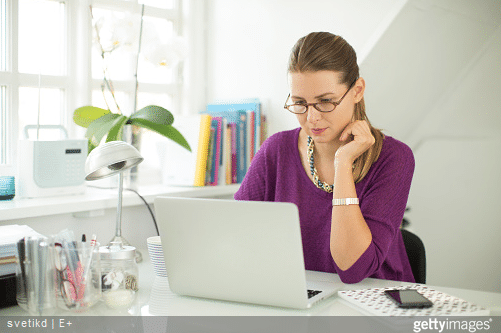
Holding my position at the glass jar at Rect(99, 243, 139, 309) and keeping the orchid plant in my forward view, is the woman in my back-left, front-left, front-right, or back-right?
front-right

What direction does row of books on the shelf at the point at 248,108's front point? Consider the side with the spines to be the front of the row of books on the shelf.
toward the camera

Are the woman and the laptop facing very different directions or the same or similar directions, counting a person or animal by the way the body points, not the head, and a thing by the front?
very different directions

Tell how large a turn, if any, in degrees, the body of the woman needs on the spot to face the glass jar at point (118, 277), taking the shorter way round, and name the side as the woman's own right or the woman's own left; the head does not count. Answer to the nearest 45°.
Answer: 0° — they already face it

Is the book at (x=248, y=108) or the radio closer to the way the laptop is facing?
the book

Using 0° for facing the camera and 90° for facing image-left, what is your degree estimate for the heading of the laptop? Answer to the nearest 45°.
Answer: approximately 225°

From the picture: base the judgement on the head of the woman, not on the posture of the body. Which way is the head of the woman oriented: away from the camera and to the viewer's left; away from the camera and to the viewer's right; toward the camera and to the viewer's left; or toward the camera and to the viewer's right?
toward the camera and to the viewer's left

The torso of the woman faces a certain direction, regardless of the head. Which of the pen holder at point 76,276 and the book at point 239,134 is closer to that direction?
the pen holder

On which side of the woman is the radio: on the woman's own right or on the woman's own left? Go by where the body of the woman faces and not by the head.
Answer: on the woman's own right
